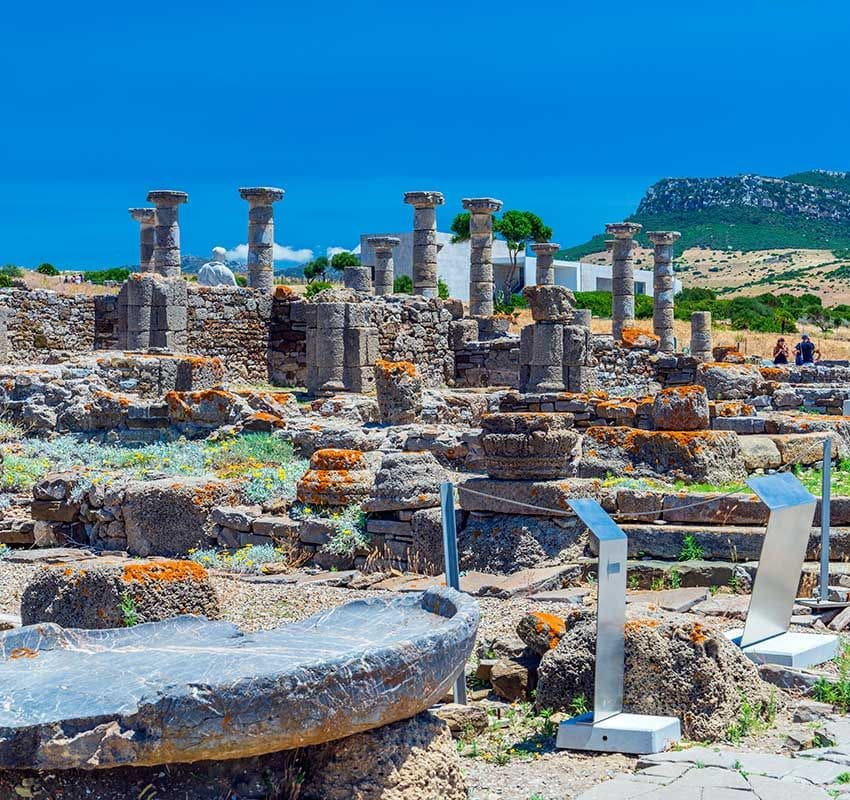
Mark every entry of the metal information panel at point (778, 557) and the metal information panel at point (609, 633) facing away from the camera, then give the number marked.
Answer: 0

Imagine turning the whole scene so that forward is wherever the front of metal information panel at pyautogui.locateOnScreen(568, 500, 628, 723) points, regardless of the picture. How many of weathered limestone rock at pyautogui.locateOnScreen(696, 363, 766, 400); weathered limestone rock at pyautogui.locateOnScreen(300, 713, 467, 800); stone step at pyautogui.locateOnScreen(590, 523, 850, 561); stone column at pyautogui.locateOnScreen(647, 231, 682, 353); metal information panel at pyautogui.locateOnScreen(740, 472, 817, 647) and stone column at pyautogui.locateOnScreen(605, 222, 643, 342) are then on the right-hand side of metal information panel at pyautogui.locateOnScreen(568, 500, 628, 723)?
1

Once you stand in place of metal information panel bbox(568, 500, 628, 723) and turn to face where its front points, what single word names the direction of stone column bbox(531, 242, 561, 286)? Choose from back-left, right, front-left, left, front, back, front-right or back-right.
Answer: back-left

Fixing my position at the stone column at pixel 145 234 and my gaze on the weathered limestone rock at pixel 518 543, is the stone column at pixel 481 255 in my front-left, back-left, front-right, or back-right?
front-left

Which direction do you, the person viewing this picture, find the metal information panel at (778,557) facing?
facing the viewer and to the right of the viewer
